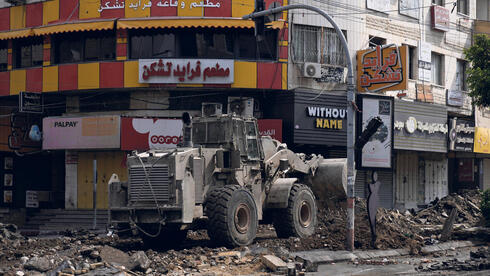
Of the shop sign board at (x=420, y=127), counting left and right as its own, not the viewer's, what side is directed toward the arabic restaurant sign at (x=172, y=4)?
right

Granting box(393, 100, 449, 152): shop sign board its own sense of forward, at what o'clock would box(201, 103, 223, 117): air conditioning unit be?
The air conditioning unit is roughly at 2 o'clock from the shop sign board.

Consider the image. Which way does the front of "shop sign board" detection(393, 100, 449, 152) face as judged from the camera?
facing the viewer and to the right of the viewer

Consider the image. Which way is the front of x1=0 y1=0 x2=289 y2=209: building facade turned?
toward the camera

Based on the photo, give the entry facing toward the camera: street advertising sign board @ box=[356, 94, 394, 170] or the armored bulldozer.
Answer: the street advertising sign board

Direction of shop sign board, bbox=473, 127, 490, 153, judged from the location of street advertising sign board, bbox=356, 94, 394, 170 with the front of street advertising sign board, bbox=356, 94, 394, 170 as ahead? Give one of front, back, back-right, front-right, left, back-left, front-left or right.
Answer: back-left

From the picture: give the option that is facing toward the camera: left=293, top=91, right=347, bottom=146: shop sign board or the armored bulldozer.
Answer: the shop sign board

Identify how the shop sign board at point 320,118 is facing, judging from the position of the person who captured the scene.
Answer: facing the viewer

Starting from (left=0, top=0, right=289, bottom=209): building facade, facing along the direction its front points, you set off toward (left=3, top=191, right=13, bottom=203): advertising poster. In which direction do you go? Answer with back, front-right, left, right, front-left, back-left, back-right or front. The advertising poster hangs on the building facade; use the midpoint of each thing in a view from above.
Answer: back-right

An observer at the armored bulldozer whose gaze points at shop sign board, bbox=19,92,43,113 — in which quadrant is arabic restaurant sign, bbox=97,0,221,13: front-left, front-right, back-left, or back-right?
front-right

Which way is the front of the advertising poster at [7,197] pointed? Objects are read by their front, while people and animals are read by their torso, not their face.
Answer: toward the camera

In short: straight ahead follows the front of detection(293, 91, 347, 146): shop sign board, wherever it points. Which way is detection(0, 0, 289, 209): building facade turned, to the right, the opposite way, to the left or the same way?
the same way

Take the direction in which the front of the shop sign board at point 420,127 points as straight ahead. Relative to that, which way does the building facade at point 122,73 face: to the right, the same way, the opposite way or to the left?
the same way

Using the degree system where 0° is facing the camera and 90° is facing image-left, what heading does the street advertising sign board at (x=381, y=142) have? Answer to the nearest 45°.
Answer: approximately 0°

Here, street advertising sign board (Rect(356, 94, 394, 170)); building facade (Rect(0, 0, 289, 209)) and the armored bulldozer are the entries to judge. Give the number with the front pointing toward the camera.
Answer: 2
